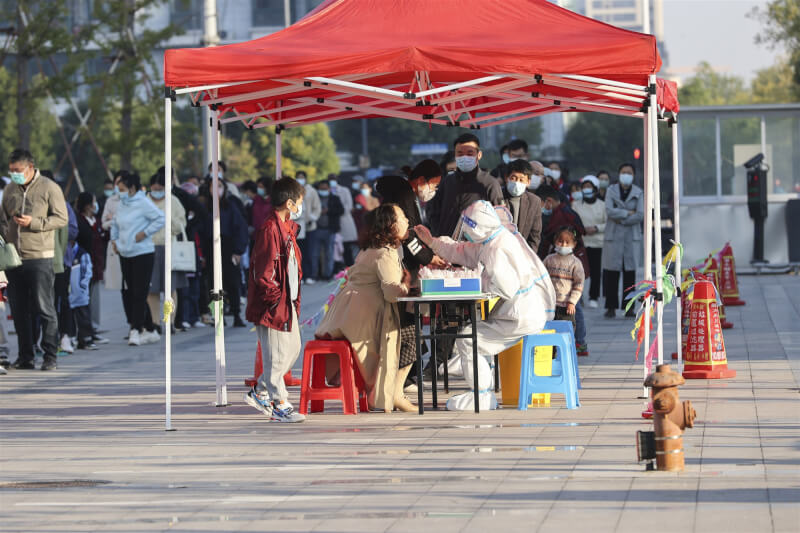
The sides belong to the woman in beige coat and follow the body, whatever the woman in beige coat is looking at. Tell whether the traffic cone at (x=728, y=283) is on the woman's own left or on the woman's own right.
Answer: on the woman's own left

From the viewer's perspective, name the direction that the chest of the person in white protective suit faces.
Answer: to the viewer's left

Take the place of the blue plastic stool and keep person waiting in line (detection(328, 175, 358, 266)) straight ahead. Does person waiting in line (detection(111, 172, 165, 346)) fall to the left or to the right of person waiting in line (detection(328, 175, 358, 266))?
left

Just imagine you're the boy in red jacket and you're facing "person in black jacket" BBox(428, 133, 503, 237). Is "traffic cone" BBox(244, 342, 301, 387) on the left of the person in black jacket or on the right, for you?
left

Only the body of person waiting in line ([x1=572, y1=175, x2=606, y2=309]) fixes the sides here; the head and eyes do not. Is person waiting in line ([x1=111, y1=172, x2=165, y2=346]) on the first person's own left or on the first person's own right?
on the first person's own right

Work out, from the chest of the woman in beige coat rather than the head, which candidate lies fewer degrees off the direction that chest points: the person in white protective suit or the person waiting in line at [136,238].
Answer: the person in white protective suit

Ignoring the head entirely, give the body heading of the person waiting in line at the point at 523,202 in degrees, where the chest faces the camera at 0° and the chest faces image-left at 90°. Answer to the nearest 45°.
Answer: approximately 45°

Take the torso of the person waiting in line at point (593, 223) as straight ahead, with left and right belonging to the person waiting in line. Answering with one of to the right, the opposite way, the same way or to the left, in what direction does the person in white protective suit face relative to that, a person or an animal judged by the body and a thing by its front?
to the right

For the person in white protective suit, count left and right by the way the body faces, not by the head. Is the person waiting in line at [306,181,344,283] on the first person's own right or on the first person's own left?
on the first person's own right

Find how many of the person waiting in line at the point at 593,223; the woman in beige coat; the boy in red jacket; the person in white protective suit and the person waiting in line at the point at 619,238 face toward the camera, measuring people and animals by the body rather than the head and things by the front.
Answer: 2

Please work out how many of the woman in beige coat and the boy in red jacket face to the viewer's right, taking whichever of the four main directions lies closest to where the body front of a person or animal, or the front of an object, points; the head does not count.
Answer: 2

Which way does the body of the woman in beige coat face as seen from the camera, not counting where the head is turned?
to the viewer's right
